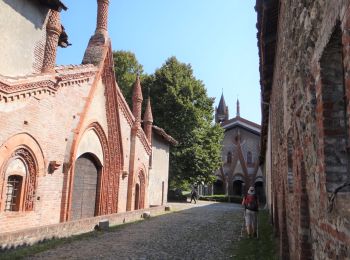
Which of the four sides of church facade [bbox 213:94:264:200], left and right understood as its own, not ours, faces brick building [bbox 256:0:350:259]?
front

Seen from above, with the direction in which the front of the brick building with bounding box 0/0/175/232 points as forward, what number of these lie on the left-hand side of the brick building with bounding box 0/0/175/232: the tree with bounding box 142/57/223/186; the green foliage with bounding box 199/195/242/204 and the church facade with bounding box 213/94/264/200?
3

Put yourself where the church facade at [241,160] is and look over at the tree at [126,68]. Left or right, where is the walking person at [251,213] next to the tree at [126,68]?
left

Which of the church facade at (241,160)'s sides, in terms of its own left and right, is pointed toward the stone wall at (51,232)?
front

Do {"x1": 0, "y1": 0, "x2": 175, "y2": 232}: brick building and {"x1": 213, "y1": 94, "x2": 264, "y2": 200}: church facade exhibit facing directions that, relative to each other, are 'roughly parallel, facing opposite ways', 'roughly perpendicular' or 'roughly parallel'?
roughly perpendicular

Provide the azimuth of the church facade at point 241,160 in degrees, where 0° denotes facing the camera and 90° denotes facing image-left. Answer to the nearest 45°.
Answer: approximately 0°

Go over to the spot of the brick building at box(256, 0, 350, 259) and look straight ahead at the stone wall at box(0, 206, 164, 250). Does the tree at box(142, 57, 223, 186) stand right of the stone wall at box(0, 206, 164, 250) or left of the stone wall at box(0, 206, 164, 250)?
right

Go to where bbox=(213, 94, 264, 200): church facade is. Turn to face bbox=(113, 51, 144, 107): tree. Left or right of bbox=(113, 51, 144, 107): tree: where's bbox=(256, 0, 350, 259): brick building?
left

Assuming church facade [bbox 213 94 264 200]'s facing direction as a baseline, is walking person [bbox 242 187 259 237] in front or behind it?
in front

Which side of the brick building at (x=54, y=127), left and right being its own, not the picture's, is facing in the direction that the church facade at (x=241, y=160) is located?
left

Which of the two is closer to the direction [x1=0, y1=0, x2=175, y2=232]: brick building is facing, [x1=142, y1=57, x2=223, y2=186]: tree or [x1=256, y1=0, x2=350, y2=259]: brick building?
the brick building

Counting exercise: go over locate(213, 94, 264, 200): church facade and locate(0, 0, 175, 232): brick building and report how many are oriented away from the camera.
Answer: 0

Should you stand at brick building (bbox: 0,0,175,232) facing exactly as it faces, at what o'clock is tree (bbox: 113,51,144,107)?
The tree is roughly at 8 o'clock from the brick building.

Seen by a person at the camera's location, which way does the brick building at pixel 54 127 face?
facing the viewer and to the right of the viewer
